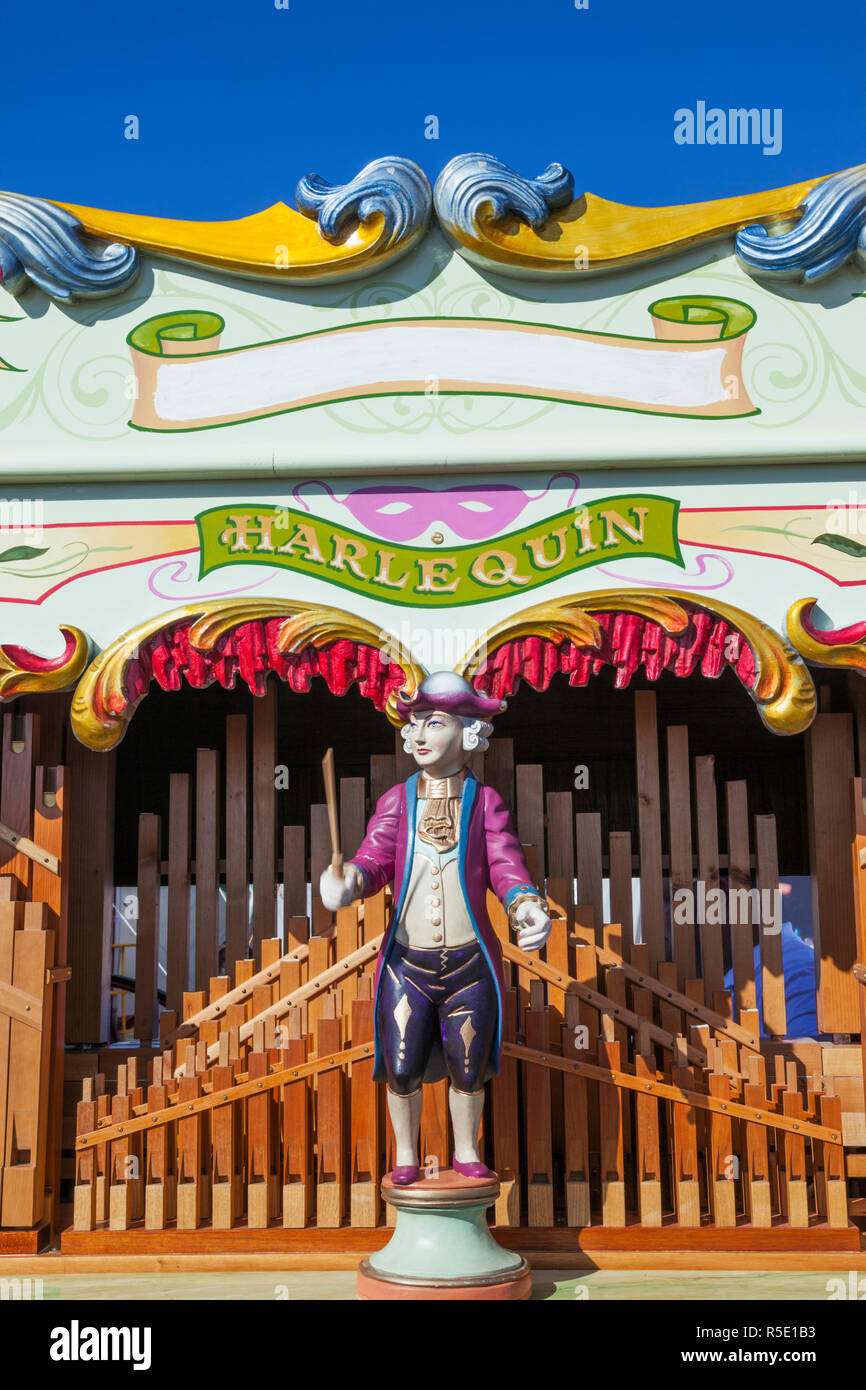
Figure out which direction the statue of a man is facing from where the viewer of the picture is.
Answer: facing the viewer

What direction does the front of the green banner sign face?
toward the camera

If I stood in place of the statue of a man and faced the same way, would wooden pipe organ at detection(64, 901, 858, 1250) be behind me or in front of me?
behind

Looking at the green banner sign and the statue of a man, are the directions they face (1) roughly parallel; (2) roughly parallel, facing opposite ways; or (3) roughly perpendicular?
roughly parallel

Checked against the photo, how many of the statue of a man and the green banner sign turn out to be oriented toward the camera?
2
